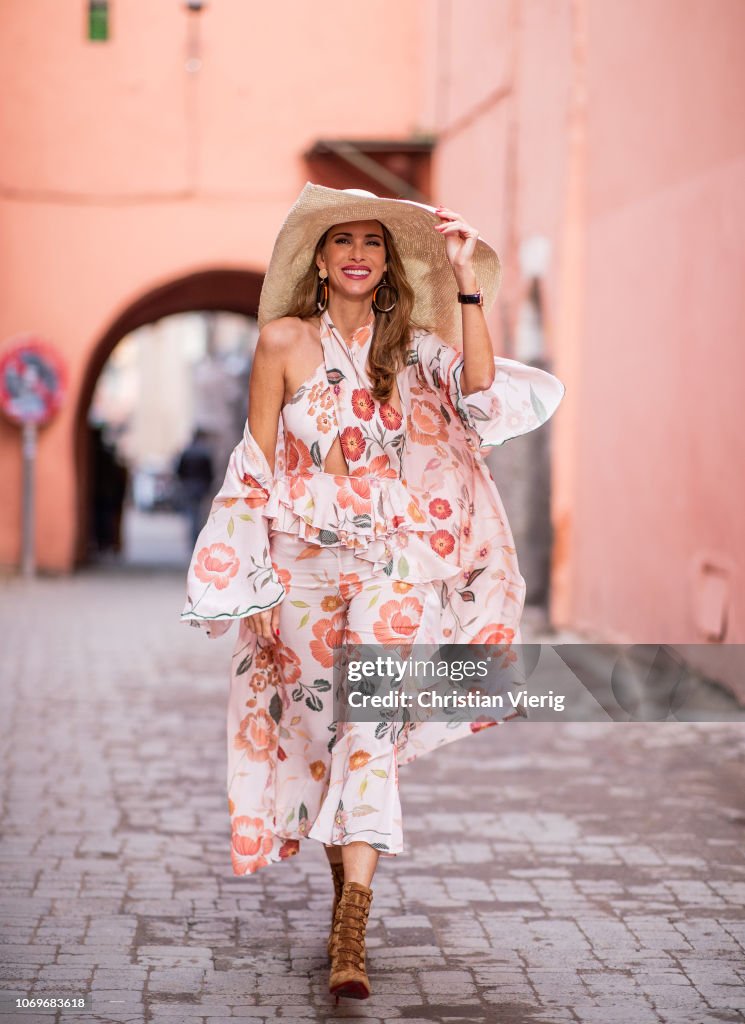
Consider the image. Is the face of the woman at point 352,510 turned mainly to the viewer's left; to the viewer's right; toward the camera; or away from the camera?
toward the camera

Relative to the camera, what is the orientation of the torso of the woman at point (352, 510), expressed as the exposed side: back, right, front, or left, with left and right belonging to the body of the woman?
front

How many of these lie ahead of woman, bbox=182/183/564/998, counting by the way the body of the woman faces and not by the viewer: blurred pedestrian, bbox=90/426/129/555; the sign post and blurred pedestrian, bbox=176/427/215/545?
0

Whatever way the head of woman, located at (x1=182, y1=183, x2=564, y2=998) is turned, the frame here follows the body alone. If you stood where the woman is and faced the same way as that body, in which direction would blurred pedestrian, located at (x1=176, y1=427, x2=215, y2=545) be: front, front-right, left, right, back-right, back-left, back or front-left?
back

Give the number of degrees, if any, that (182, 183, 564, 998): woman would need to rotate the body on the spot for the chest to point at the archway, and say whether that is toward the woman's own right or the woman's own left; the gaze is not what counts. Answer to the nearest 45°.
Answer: approximately 180°

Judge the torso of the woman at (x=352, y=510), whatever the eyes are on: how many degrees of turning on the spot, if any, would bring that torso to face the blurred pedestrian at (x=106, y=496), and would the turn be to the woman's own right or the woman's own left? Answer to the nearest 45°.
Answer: approximately 180°

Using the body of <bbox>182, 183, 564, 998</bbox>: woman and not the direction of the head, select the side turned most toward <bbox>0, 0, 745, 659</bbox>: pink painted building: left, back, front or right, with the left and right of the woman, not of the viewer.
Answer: back

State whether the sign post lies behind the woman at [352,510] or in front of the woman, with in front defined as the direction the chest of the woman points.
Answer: behind
